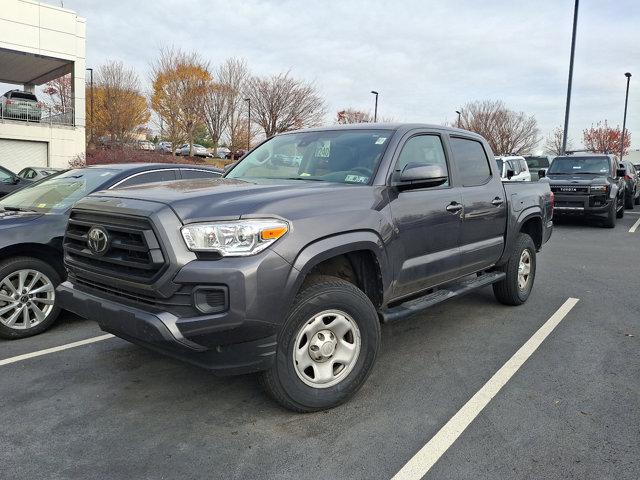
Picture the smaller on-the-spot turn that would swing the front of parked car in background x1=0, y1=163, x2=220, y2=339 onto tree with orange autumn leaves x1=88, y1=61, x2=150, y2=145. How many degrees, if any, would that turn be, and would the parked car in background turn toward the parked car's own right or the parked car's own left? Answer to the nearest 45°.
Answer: approximately 135° to the parked car's own right

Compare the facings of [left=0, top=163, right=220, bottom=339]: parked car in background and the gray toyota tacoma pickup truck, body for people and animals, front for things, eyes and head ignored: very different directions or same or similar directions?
same or similar directions

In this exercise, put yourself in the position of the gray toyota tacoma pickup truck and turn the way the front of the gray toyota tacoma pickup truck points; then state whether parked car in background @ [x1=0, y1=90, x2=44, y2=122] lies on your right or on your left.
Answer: on your right

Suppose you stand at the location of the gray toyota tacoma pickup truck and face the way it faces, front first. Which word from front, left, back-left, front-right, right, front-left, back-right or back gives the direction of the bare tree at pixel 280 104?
back-right

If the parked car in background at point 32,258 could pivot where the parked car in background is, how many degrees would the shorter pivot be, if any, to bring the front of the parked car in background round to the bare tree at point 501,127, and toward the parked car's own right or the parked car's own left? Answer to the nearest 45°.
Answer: approximately 180°

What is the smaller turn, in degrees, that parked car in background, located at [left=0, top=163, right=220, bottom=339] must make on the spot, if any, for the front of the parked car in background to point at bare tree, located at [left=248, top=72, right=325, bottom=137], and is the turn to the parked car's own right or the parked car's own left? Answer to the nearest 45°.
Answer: approximately 135° to the parked car's own right

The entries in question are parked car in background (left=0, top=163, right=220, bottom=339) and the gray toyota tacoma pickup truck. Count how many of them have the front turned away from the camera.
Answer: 0

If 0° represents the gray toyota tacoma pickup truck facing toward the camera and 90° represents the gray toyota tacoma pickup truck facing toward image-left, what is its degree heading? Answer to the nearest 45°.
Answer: approximately 45°

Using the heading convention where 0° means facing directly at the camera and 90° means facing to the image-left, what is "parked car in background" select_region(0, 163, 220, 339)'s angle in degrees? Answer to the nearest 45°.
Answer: approximately 45°

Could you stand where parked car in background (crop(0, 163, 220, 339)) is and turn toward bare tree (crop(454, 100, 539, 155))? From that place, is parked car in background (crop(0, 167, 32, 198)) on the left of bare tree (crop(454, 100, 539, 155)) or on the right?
left
